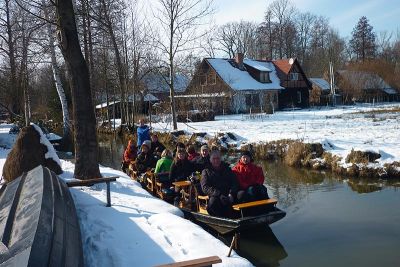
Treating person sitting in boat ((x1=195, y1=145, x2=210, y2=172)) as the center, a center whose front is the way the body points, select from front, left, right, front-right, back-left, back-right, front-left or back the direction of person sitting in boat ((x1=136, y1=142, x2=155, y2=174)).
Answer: back

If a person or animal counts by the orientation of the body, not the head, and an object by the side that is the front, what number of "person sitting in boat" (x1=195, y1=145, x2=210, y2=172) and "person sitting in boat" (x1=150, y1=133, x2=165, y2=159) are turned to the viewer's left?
0

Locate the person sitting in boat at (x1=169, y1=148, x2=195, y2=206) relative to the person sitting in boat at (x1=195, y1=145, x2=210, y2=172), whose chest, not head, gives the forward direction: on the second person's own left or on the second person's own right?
on the second person's own right

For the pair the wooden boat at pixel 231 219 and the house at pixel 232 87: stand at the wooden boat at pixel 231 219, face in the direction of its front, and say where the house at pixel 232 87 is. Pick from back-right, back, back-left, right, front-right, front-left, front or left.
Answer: back-left

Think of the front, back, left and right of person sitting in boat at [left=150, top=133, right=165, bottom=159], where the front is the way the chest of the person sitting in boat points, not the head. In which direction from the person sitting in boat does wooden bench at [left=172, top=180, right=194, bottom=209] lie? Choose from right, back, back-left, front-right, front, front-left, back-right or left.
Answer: front-right

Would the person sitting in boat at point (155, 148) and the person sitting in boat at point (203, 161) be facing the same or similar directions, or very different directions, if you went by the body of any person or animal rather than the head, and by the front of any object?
same or similar directions

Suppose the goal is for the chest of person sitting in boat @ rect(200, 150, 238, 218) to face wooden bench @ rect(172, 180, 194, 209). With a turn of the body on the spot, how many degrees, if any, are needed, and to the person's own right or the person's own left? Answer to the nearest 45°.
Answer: approximately 135° to the person's own right

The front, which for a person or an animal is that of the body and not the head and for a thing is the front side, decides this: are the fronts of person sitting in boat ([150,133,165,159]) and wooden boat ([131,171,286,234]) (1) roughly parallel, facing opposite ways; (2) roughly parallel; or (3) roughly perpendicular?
roughly parallel

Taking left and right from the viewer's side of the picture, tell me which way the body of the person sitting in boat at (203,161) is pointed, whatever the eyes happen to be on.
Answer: facing the viewer and to the right of the viewer

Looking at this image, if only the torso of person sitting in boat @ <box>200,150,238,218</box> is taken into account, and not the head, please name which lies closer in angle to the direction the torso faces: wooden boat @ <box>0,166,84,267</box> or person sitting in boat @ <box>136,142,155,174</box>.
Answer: the wooden boat

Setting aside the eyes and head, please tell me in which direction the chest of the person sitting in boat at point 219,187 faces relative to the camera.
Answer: toward the camera
